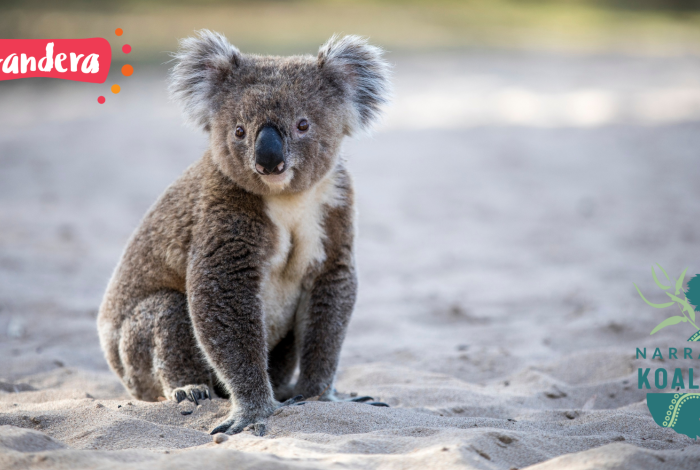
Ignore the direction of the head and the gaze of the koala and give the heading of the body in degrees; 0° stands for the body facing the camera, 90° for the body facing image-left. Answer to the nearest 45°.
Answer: approximately 315°
